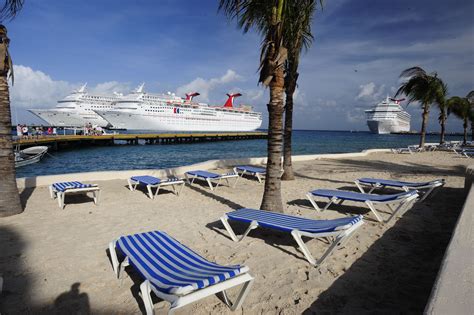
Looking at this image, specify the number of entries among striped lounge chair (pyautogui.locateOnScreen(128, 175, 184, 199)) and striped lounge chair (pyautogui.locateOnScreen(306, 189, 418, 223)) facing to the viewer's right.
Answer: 1

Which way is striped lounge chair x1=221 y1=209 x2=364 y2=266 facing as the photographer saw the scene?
facing away from the viewer and to the left of the viewer

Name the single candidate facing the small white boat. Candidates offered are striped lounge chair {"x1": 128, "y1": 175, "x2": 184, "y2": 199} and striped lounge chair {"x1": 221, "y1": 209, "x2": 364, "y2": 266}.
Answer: striped lounge chair {"x1": 221, "y1": 209, "x2": 364, "y2": 266}

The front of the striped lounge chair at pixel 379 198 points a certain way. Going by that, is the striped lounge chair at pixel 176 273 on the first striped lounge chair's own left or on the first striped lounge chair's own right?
on the first striped lounge chair's own left

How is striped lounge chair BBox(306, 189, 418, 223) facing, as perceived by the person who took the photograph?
facing away from the viewer and to the left of the viewer

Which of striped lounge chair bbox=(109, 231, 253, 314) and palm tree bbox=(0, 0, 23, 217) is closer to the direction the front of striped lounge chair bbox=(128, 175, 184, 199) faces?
the striped lounge chair
